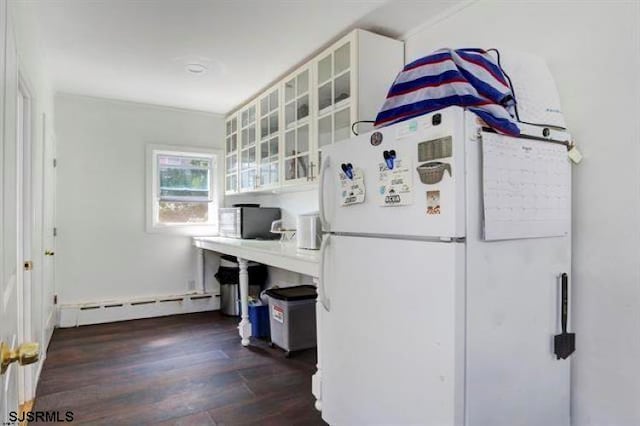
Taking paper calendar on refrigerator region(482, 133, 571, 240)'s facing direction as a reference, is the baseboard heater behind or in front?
behind

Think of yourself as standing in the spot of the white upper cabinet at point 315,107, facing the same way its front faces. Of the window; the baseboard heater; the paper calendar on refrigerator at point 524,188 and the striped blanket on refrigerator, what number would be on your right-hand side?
2

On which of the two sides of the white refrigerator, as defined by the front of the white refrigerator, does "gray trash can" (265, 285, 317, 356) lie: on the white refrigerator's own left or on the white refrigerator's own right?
on the white refrigerator's own right

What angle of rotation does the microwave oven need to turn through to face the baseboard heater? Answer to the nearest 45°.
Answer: approximately 45° to its right

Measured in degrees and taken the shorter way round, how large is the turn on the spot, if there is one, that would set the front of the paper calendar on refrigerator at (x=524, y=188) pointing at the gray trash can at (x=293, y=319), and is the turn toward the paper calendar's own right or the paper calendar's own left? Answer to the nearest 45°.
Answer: approximately 180°

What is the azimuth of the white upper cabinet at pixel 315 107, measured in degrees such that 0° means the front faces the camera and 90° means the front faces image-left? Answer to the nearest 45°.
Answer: approximately 45°

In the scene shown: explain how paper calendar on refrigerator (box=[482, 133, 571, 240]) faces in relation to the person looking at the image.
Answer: facing the viewer and to the right of the viewer

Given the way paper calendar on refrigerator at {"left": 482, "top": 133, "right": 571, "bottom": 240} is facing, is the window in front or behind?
behind

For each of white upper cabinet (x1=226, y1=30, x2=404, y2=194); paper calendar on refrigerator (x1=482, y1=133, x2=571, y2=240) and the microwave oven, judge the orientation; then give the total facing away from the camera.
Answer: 0

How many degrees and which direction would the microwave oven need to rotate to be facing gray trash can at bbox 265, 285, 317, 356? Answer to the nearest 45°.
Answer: approximately 45° to its left

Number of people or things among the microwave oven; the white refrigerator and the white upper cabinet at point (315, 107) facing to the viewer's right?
0

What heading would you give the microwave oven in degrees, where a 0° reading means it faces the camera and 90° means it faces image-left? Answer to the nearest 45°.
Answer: approximately 45°
